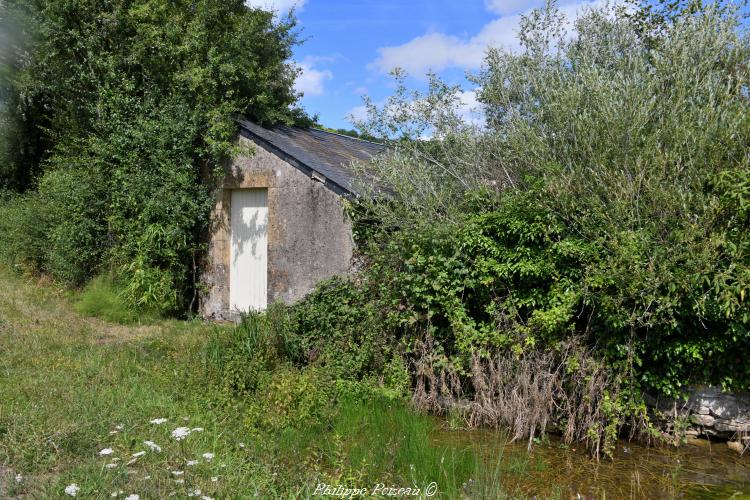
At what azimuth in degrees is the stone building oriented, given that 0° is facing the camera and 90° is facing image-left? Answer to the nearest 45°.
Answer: approximately 45°

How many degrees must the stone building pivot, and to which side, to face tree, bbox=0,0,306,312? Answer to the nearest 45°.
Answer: approximately 90° to its right

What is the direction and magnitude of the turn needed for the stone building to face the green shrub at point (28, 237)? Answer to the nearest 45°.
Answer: approximately 90° to its right

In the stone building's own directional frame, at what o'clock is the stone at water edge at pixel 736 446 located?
The stone at water edge is roughly at 9 o'clock from the stone building.

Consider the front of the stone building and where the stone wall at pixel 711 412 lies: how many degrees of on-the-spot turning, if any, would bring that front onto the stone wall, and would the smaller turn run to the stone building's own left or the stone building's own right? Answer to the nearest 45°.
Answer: approximately 90° to the stone building's own left

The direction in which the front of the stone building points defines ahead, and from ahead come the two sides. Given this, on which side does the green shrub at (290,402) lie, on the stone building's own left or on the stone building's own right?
on the stone building's own left

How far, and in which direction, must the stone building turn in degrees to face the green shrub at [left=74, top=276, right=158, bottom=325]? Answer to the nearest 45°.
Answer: approximately 45° to its right

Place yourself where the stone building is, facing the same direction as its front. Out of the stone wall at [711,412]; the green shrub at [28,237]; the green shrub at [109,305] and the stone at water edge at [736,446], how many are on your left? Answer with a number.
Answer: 2

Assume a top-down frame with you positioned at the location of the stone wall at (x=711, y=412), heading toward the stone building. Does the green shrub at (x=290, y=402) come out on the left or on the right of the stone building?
left
